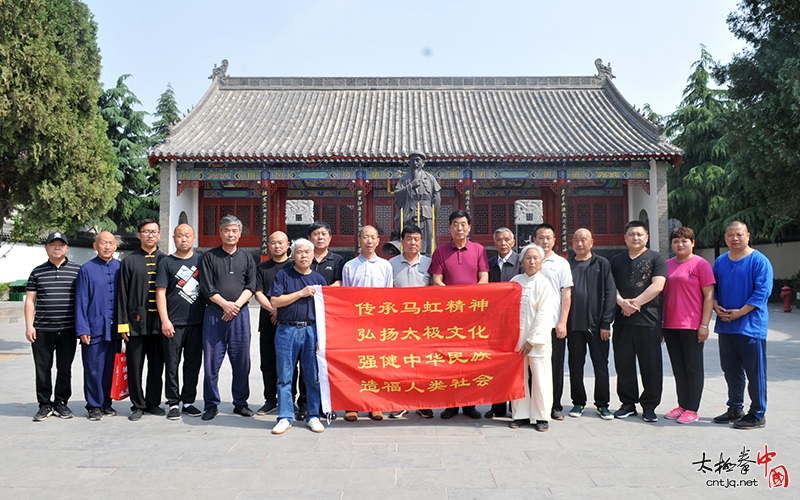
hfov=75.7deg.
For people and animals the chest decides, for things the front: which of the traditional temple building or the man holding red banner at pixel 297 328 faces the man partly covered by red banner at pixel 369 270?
the traditional temple building

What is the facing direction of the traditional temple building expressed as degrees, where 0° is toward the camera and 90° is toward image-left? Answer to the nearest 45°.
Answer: approximately 0°

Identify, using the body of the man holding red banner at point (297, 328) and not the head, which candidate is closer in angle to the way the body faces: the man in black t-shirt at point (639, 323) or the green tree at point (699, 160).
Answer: the man in black t-shirt

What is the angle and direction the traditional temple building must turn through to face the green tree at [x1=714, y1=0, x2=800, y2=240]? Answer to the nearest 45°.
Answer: approximately 45° to its left

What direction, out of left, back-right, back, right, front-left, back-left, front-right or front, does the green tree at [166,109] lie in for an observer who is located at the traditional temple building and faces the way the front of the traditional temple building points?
back-right

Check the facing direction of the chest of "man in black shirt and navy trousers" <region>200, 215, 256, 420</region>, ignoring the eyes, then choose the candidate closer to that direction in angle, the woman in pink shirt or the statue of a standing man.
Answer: the woman in pink shirt

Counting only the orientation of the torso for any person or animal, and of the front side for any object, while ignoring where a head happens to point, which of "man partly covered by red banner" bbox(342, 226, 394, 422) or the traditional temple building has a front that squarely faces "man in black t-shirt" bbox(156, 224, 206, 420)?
the traditional temple building

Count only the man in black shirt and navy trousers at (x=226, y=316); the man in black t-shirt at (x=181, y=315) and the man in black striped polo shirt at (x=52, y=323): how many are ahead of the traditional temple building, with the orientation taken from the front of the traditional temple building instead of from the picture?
3

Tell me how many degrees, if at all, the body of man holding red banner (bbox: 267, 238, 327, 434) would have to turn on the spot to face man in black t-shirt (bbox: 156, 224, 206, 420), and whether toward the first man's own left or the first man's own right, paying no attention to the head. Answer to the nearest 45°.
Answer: approximately 135° to the first man's own right

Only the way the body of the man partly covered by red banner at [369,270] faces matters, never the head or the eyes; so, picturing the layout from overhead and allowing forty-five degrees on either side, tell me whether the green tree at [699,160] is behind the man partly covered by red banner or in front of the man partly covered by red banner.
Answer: behind

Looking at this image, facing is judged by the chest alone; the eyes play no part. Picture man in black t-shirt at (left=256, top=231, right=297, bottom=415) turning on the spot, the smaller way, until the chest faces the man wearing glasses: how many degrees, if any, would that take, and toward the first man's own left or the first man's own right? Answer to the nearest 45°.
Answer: approximately 90° to the first man's own right

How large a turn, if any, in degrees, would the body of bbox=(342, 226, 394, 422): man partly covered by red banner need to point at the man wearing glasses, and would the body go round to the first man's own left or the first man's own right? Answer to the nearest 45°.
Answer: approximately 90° to the first man's own right

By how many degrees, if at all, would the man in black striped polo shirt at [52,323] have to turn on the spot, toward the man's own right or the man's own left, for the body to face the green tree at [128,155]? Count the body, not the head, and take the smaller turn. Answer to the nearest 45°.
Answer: approximately 180°

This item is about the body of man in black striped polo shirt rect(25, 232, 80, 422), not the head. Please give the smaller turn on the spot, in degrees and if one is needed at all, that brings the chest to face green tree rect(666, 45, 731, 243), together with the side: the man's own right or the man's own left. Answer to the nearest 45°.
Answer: approximately 90° to the man's own left
